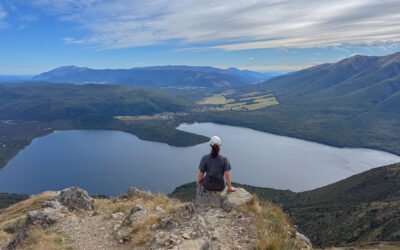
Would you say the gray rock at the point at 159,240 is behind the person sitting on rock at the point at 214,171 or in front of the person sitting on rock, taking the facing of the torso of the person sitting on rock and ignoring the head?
behind

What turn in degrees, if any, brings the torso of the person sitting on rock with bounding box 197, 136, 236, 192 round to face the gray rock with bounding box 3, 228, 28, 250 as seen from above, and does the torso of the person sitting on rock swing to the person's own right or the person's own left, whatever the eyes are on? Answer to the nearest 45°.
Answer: approximately 90° to the person's own left

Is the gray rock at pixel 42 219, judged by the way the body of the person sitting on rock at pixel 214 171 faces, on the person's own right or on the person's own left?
on the person's own left

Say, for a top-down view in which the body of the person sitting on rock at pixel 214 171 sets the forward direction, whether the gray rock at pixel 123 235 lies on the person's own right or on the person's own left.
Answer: on the person's own left

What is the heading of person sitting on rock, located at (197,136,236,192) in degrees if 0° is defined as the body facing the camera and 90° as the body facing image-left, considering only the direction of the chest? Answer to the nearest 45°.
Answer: approximately 180°
